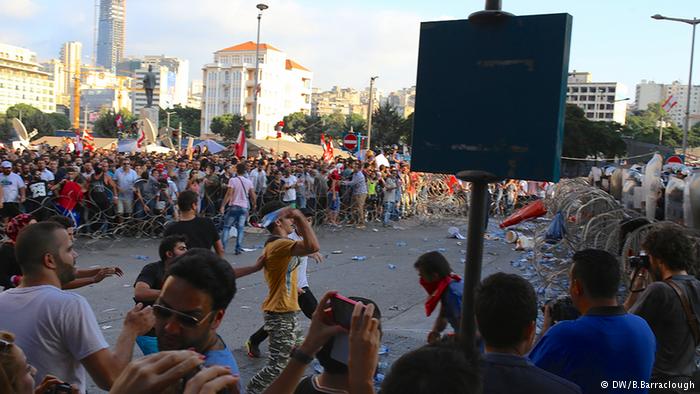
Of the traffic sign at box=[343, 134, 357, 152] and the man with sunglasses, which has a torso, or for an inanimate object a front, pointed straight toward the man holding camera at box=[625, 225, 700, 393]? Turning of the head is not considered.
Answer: the traffic sign

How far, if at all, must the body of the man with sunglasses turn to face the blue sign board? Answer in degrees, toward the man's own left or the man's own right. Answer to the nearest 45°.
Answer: approximately 135° to the man's own left

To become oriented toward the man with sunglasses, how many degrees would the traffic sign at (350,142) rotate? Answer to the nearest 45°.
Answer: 0° — it already faces them

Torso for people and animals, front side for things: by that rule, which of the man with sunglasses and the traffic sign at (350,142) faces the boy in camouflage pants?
the traffic sign

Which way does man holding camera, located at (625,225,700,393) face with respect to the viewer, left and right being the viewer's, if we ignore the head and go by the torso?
facing away from the viewer and to the left of the viewer

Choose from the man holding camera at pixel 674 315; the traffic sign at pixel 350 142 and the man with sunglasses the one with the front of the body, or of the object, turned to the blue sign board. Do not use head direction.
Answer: the traffic sign

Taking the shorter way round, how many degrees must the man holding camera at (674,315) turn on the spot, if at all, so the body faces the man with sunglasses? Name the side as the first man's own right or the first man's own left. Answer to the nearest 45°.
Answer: approximately 90° to the first man's own left

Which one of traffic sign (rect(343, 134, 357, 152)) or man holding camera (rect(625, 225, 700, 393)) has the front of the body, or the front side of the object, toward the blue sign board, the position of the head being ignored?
the traffic sign

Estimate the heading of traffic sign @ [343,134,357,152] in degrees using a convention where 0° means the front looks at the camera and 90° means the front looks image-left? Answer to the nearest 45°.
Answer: approximately 0°
